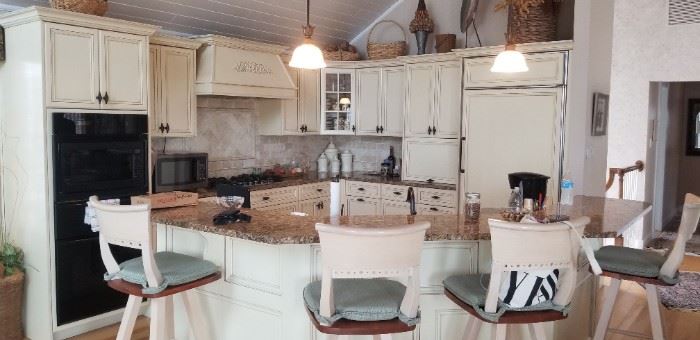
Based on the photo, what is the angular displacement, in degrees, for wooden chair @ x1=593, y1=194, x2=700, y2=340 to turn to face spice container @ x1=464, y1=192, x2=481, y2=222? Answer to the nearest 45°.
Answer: approximately 45° to its left

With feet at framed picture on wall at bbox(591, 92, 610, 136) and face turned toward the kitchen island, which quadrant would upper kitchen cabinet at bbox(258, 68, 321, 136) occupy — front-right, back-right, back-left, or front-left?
front-right

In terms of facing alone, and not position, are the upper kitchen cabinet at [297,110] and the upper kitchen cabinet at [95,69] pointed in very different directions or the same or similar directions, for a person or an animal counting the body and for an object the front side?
same or similar directions

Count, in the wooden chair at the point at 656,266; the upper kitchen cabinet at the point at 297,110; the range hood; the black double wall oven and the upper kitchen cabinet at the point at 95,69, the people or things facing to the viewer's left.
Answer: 1

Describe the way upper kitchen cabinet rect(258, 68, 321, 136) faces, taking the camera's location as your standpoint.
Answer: facing the viewer and to the right of the viewer

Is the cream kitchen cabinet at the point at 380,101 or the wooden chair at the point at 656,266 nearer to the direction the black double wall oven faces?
the wooden chair

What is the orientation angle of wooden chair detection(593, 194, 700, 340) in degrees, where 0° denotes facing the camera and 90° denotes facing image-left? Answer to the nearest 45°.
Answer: approximately 90°

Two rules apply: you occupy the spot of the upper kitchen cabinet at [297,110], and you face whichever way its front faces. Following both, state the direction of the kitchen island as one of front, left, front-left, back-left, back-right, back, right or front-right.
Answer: front-right

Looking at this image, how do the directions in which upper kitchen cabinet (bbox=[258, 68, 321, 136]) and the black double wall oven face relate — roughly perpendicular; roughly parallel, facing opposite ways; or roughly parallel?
roughly parallel

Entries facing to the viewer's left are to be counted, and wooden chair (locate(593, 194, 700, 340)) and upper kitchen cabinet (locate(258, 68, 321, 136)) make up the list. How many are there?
1

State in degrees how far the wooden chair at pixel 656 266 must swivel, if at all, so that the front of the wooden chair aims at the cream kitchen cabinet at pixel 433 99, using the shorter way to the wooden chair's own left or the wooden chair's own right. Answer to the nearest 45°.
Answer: approximately 45° to the wooden chair's own right

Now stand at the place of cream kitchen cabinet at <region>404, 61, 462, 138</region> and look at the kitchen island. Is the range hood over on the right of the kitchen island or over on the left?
right

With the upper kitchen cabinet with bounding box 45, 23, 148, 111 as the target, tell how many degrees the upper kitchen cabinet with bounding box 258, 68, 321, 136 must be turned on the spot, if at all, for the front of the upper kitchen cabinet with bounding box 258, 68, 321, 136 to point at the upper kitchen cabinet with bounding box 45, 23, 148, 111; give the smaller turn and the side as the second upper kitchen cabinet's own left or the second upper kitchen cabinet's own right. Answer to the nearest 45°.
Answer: approximately 90° to the second upper kitchen cabinet's own right

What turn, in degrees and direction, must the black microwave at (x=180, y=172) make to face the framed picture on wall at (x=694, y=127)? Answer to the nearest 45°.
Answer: approximately 45° to its left

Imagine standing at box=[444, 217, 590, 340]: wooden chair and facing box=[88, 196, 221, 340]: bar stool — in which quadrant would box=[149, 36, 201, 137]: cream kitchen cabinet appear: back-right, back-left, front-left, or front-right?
front-right

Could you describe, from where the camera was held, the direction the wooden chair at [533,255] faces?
facing away from the viewer and to the left of the viewer

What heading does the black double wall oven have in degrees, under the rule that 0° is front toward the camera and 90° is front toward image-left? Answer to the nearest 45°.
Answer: approximately 315°

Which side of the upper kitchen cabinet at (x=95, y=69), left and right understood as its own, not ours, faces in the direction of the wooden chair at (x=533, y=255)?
front
